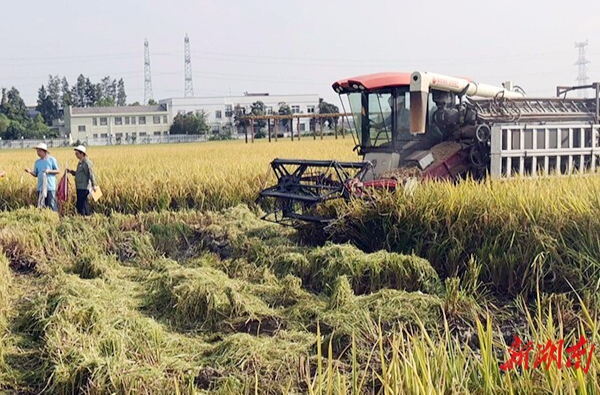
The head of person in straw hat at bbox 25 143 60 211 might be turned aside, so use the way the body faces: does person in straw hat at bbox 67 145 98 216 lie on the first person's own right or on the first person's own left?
on the first person's own left

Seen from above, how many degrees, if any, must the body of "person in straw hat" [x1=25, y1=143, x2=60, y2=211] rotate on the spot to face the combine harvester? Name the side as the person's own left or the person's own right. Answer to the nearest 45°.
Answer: approximately 90° to the person's own left
